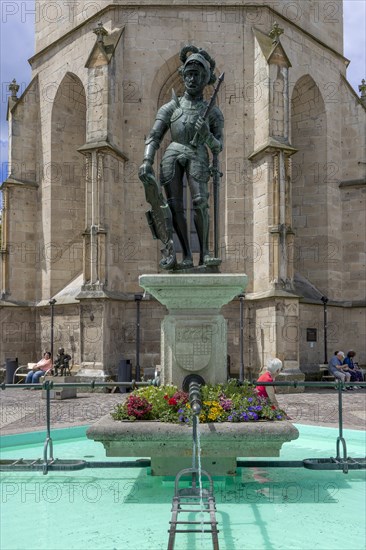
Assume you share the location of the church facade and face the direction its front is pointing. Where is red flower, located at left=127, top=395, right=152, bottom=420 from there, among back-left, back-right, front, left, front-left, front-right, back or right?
front

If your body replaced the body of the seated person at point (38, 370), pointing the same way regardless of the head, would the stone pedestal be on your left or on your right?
on your left

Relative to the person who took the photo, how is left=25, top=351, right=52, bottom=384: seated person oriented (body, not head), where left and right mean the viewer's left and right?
facing the viewer and to the left of the viewer

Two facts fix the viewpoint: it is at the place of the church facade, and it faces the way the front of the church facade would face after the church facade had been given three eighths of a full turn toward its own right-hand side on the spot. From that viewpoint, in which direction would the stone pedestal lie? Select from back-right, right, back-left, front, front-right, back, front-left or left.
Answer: back-left

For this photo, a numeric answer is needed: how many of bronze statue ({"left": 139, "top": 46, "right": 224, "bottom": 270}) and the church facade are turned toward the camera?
2

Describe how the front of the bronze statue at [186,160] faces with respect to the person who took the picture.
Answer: facing the viewer

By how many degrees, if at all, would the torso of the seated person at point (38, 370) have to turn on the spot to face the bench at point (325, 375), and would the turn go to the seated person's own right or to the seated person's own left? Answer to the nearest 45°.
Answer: approximately 135° to the seated person's own left

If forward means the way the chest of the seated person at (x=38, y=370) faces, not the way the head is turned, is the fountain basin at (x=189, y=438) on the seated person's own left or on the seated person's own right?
on the seated person's own left

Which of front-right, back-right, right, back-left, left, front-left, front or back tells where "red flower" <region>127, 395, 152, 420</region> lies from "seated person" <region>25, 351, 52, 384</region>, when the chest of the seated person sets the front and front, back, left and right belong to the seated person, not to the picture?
front-left

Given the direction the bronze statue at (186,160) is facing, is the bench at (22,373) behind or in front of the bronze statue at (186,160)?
behind

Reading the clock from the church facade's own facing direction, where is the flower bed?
The flower bed is roughly at 12 o'clock from the church facade.

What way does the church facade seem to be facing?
toward the camera
